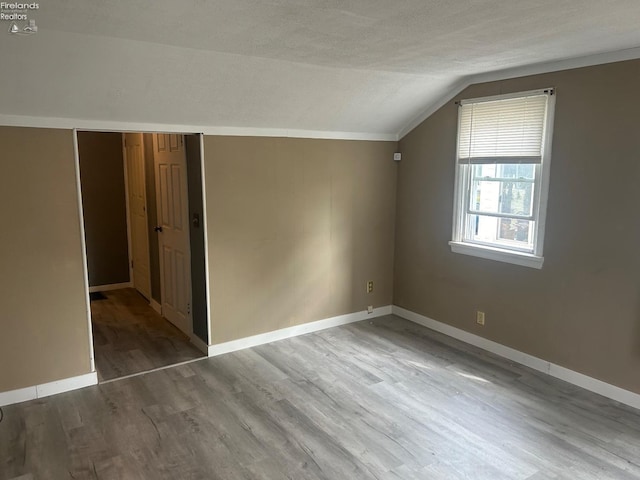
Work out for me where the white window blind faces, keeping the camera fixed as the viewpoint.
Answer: facing the viewer and to the left of the viewer

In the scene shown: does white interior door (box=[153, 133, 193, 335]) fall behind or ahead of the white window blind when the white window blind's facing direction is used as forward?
ahead
